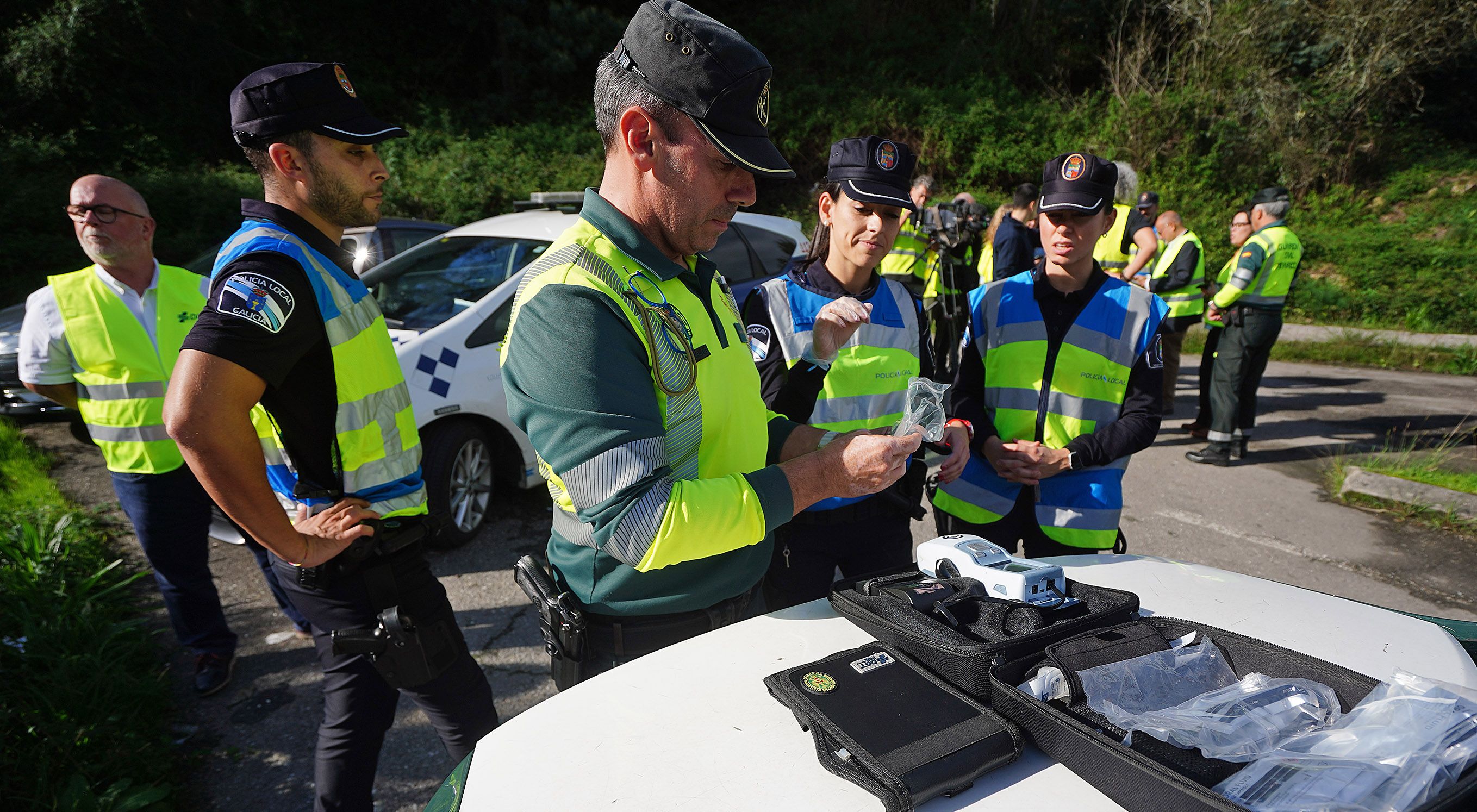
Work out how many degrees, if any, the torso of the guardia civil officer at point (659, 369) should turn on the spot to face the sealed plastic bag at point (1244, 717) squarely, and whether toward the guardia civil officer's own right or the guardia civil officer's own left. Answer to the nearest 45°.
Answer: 0° — they already face it

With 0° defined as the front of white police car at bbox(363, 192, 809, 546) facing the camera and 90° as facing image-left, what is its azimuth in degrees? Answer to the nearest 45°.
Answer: approximately 45°

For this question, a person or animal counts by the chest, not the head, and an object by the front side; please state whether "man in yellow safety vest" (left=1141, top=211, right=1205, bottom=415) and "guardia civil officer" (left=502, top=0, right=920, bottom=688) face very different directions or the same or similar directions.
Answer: very different directions

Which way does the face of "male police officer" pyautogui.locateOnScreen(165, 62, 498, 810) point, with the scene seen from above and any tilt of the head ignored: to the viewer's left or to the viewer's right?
to the viewer's right

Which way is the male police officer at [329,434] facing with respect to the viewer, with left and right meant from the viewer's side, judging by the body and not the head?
facing to the right of the viewer

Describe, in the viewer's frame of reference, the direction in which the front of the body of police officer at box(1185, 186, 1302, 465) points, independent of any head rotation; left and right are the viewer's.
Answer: facing away from the viewer and to the left of the viewer

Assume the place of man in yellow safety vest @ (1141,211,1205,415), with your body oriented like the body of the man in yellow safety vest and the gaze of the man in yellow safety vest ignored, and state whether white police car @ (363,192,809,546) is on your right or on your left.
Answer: on your left

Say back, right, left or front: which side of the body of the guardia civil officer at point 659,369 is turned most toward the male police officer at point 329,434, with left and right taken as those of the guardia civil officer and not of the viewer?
back

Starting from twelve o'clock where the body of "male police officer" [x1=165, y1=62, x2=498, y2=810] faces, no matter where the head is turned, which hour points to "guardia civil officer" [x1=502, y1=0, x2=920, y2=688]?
The guardia civil officer is roughly at 2 o'clock from the male police officer.

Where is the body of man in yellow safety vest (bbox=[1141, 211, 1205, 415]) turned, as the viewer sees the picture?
to the viewer's left
